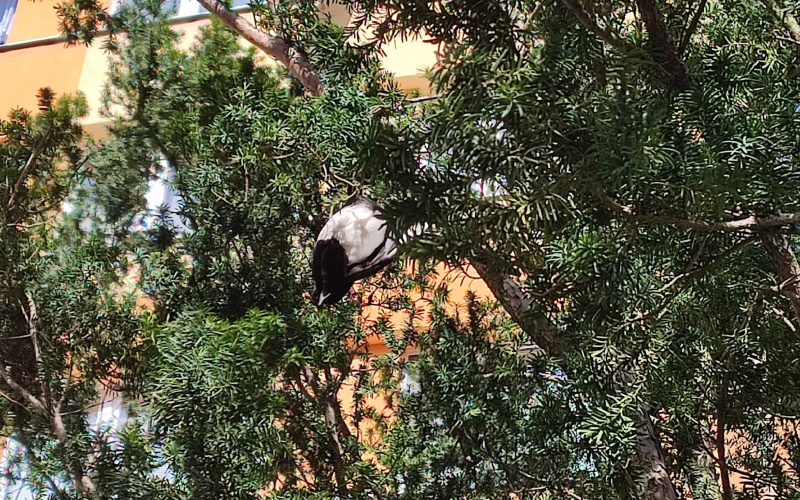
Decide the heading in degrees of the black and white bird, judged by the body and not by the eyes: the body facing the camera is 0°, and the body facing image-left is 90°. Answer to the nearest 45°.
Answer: approximately 45°
